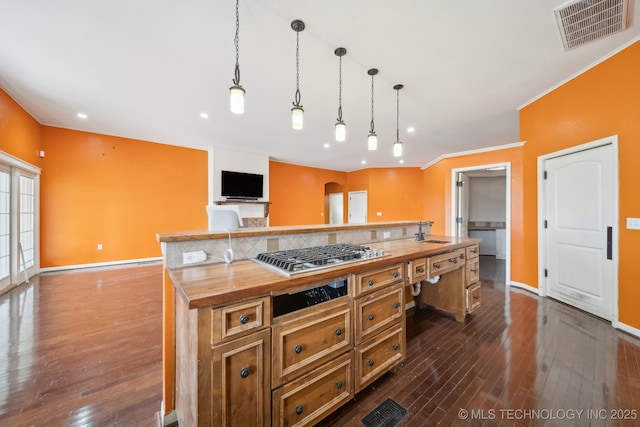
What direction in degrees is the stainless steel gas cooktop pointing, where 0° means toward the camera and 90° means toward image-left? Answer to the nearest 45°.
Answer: approximately 315°

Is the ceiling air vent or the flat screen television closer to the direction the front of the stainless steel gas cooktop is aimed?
the ceiling air vent

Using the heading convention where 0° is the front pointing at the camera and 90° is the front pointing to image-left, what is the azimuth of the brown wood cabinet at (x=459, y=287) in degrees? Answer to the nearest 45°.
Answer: approximately 315°

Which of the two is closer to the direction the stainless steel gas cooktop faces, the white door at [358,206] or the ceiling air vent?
the ceiling air vent

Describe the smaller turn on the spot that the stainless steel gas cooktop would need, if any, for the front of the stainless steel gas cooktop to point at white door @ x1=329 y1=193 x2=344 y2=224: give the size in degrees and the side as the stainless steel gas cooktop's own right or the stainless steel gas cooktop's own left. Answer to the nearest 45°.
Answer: approximately 135° to the stainless steel gas cooktop's own left

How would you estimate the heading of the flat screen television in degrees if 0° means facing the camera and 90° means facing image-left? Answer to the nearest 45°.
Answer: approximately 315°

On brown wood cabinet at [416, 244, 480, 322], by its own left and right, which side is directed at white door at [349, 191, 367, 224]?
back

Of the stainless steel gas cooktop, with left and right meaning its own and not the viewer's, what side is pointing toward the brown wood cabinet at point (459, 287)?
left

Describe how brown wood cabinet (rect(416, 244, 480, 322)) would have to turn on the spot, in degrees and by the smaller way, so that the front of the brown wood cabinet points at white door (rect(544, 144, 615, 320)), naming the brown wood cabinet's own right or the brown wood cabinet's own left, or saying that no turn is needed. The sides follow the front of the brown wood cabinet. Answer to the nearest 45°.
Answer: approximately 90° to the brown wood cabinet's own left
